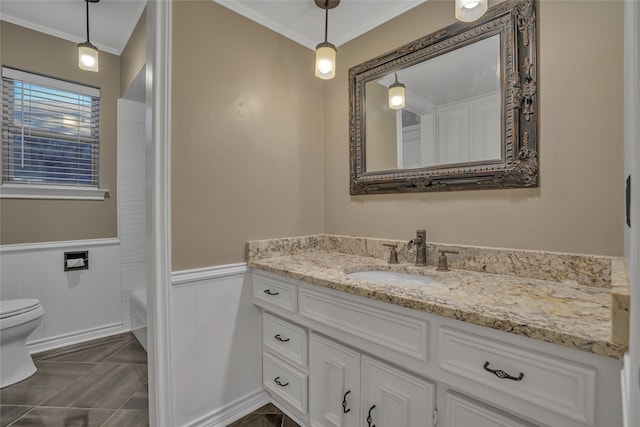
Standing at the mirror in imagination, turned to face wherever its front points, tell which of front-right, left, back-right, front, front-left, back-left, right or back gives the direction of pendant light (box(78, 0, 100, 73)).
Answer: front-right

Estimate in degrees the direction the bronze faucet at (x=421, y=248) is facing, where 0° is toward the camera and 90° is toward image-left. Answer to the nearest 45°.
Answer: approximately 45°

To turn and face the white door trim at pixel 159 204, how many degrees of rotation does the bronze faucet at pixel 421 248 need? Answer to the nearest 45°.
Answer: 0° — it already faces it

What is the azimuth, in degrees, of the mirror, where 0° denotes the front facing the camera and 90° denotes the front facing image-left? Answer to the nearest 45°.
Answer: approximately 45°

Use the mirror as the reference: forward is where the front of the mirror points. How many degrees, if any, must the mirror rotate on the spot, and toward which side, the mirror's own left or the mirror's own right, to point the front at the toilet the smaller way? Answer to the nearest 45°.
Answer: approximately 45° to the mirror's own right

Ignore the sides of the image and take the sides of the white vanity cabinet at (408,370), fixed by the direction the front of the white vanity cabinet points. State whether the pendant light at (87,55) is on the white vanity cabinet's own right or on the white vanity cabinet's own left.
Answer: on the white vanity cabinet's own right
